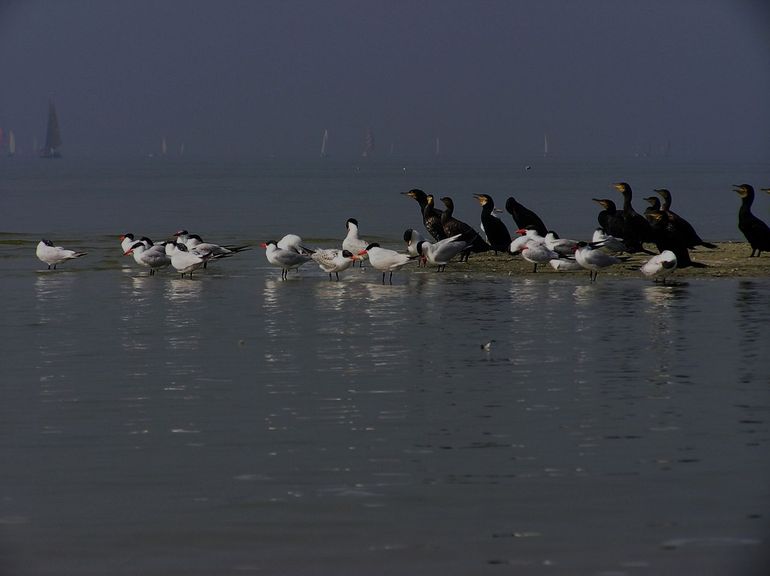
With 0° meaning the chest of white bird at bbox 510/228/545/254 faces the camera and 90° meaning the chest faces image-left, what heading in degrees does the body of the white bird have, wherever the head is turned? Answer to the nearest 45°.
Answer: approximately 90°

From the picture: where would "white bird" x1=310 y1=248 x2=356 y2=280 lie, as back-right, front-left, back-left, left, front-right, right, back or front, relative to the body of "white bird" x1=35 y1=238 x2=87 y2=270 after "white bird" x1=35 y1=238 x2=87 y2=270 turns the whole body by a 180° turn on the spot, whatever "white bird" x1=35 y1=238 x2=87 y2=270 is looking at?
front-right

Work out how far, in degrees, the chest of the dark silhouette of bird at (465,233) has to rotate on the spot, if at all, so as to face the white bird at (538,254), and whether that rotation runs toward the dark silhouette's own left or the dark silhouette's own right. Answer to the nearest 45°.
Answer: approximately 135° to the dark silhouette's own left

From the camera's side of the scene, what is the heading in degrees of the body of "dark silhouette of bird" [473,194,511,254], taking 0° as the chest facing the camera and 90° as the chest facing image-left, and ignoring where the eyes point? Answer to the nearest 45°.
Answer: approximately 90°

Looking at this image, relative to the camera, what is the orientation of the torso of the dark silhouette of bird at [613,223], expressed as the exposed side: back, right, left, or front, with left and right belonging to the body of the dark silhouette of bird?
left

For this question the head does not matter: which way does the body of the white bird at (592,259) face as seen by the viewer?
to the viewer's left

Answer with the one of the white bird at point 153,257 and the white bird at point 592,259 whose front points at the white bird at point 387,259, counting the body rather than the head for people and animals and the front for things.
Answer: the white bird at point 592,259

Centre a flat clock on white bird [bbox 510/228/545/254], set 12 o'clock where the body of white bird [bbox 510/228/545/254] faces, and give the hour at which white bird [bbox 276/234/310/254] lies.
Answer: white bird [bbox 276/234/310/254] is roughly at 12 o'clock from white bird [bbox 510/228/545/254].

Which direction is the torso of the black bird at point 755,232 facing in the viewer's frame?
to the viewer's left

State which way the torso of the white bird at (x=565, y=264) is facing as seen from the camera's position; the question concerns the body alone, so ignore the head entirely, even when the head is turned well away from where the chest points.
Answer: to the viewer's left

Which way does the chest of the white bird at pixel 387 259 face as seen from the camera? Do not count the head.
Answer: to the viewer's left

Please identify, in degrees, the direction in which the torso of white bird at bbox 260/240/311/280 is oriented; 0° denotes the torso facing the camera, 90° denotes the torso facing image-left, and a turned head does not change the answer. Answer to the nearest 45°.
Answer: approximately 90°

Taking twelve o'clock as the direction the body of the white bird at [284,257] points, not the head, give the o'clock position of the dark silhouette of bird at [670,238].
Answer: The dark silhouette of bird is roughly at 6 o'clock from the white bird.

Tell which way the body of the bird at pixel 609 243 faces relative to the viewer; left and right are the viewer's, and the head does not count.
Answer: facing to the left of the viewer

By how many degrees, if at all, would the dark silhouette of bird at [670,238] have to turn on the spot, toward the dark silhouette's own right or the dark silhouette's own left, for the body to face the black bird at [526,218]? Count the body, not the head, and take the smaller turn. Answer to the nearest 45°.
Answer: approximately 45° to the dark silhouette's own right
